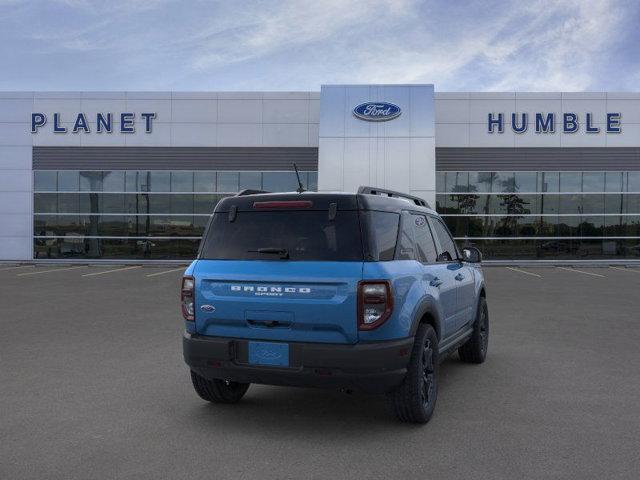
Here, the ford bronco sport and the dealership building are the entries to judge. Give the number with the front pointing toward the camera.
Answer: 1

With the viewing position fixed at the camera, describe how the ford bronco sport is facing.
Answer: facing away from the viewer and to the right of the viewer

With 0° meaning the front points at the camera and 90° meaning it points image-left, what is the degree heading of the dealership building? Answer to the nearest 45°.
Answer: approximately 0°

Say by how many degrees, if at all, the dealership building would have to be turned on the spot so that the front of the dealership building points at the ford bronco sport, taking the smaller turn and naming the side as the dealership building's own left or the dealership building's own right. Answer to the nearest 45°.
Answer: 0° — it already faces it

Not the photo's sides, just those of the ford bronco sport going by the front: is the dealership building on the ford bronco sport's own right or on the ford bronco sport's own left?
on the ford bronco sport's own left
